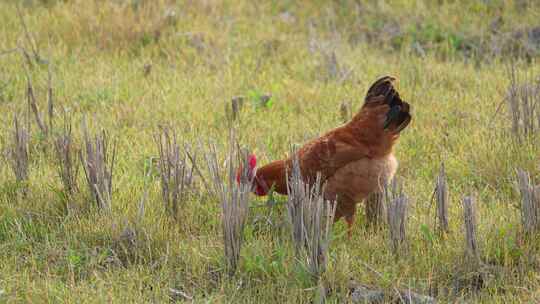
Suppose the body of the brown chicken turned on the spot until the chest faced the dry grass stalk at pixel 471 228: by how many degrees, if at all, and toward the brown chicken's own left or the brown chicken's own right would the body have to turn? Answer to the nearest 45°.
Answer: approximately 135° to the brown chicken's own left

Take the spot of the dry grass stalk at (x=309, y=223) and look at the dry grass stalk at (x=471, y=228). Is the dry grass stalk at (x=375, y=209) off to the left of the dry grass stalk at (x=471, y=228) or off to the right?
left

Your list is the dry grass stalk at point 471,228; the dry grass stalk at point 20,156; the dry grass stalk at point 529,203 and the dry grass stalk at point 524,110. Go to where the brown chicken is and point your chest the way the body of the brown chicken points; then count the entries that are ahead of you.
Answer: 1

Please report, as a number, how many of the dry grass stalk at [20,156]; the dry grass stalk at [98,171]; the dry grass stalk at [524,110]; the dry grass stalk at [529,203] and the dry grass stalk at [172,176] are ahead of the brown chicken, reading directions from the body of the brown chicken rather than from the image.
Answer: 3

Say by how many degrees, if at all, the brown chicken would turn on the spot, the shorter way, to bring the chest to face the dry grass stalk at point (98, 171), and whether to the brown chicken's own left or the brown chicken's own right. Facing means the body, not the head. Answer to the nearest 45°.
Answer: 0° — it already faces it

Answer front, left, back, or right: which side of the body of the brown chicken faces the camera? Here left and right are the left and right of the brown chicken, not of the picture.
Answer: left

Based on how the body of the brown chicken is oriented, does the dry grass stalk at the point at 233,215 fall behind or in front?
in front

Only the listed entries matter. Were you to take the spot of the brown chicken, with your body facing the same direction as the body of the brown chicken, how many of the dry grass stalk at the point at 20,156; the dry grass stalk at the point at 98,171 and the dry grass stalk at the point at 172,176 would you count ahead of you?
3

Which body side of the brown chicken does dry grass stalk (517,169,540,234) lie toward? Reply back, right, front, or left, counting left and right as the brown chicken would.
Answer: back

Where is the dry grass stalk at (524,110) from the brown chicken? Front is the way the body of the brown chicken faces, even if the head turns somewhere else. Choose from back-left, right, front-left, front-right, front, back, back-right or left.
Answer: back-right

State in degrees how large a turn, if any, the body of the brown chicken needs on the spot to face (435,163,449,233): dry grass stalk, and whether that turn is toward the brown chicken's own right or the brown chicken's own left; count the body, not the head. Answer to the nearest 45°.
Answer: approximately 135° to the brown chicken's own left
